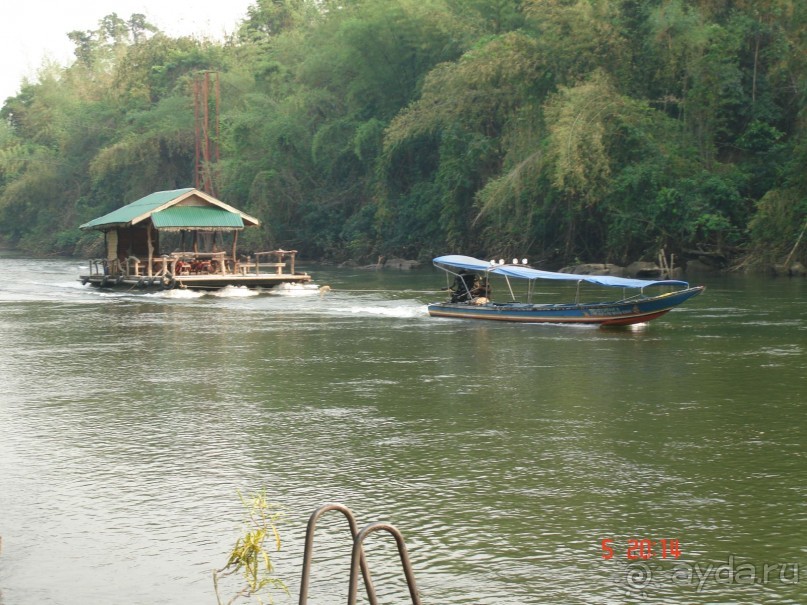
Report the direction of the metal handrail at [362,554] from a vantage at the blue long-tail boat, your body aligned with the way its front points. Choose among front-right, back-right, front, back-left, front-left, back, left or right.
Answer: right

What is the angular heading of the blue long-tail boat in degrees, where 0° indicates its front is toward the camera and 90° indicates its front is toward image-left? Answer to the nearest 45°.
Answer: approximately 270°

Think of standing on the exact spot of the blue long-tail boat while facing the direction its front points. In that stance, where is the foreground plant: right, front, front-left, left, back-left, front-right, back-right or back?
right

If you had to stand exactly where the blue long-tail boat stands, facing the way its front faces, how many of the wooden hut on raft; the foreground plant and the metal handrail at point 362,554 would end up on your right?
2

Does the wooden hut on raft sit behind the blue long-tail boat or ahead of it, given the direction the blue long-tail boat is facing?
behind
